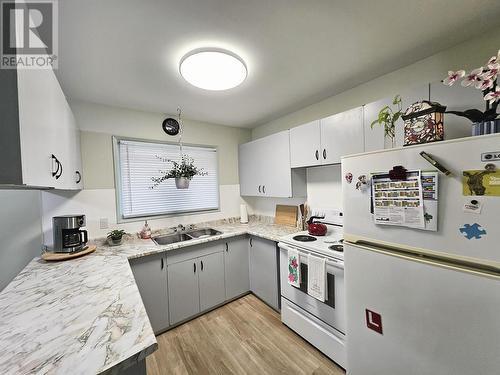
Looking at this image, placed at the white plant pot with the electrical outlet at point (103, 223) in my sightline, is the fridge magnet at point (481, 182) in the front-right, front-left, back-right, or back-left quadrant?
back-left

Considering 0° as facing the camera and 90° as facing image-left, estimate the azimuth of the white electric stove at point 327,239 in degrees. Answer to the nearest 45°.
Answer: approximately 45°

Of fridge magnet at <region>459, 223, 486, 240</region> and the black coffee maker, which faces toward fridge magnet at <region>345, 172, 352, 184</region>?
the black coffee maker

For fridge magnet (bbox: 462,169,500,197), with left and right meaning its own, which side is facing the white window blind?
right

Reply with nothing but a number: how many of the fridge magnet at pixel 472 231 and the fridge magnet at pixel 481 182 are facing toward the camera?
2

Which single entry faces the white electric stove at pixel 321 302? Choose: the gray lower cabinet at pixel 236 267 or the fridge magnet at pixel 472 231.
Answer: the gray lower cabinet

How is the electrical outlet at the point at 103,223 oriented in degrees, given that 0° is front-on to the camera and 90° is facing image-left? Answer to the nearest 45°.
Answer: approximately 0°

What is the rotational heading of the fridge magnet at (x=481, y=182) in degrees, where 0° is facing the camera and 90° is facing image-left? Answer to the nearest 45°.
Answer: approximately 0°

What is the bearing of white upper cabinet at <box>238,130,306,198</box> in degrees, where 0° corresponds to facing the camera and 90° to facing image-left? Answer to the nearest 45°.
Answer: approximately 45°

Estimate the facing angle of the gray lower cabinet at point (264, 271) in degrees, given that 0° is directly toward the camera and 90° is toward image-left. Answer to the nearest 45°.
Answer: approximately 45°

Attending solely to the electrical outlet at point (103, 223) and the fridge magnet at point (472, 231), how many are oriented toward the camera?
2

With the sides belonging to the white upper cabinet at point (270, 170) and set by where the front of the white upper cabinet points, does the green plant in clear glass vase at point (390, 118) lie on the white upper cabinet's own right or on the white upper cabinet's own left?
on the white upper cabinet's own left
